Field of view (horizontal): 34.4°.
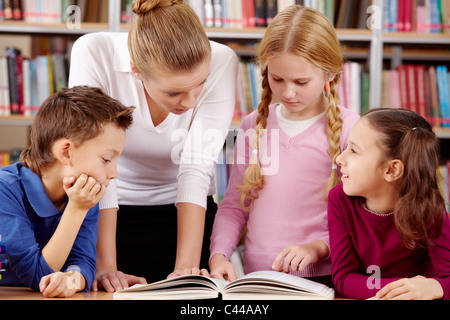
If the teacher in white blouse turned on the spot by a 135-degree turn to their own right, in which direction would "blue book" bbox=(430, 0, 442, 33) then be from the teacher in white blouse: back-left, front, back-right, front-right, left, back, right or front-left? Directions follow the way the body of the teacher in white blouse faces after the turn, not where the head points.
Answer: right

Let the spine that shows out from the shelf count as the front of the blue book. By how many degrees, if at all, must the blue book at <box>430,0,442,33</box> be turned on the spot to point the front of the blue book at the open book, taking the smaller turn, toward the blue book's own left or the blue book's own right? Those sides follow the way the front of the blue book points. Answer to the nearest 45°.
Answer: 0° — it already faces it

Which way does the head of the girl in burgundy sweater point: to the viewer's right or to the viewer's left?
to the viewer's left

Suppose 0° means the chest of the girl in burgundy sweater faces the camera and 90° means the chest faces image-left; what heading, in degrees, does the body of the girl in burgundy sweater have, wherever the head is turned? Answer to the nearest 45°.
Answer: approximately 45°

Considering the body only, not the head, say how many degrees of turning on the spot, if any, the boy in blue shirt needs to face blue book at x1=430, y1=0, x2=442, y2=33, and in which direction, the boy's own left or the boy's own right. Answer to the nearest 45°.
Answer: approximately 90° to the boy's own left

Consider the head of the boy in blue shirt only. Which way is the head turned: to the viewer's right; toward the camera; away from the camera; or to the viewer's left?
to the viewer's right

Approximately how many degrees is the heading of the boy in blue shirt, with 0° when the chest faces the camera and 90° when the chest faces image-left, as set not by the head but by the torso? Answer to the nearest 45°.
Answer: approximately 315°
